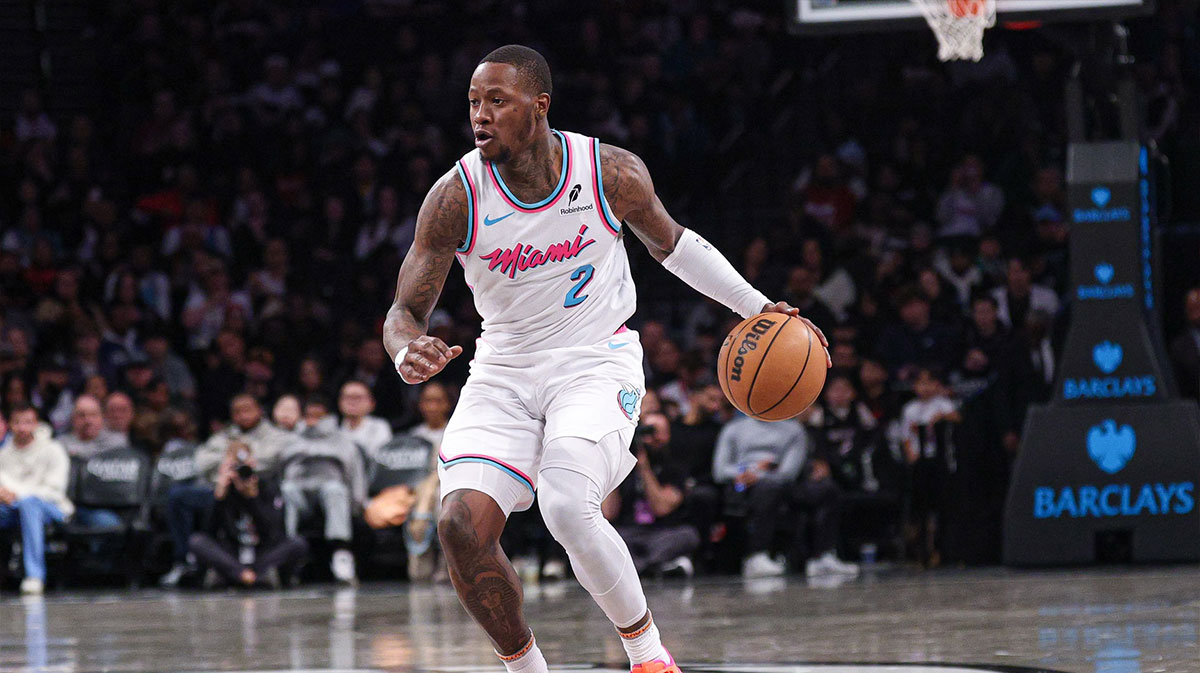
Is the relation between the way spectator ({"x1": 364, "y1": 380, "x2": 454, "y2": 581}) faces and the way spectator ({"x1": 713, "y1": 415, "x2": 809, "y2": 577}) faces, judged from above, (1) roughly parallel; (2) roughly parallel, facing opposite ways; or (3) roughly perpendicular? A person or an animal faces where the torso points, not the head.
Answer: roughly parallel

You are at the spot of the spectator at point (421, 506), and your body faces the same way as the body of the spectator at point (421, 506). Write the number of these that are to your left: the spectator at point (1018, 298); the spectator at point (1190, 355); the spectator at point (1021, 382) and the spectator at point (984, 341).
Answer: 4

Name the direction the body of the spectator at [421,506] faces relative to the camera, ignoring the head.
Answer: toward the camera

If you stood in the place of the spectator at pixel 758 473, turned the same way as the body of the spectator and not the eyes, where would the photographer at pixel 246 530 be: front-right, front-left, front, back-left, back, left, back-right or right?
right

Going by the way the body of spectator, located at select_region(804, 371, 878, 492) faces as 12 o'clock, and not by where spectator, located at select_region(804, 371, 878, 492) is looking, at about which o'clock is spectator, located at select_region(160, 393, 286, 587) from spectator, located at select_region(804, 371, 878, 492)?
spectator, located at select_region(160, 393, 286, 587) is roughly at 3 o'clock from spectator, located at select_region(804, 371, 878, 492).

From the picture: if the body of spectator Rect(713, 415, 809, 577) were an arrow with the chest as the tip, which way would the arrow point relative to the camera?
toward the camera

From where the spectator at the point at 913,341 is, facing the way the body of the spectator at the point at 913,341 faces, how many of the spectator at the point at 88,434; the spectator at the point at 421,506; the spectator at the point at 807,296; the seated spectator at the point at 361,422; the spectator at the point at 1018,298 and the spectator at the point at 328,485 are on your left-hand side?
1

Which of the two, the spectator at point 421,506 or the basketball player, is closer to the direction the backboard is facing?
the basketball player

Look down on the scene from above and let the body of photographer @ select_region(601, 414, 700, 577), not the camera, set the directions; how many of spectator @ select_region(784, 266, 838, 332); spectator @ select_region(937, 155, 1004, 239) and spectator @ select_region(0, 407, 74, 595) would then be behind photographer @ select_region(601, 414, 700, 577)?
2

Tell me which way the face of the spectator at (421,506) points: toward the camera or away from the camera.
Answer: toward the camera

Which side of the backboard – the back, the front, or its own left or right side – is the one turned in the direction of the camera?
front

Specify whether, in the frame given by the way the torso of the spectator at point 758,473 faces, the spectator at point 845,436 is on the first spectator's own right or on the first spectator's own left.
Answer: on the first spectator's own left

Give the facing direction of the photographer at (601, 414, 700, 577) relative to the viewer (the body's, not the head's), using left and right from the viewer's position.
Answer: facing the viewer and to the left of the viewer

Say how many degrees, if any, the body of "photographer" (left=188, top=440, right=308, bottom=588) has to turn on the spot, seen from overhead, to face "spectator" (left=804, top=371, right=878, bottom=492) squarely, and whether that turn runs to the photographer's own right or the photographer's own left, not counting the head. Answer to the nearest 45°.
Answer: approximately 90° to the photographer's own left
